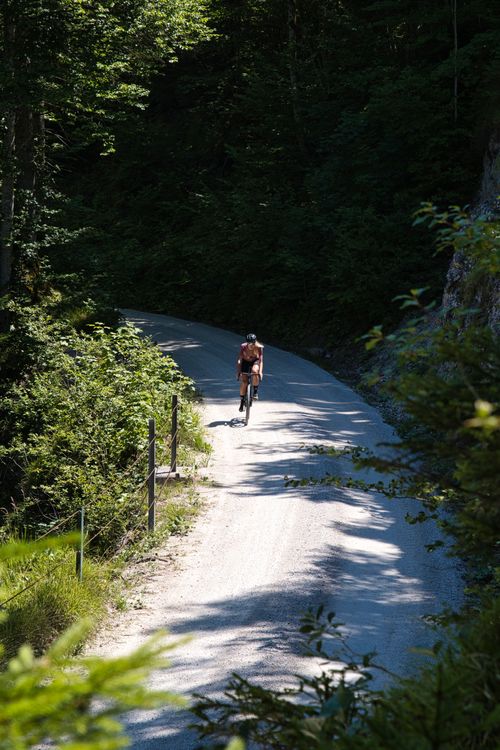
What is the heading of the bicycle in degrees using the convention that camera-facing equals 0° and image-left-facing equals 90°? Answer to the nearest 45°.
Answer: approximately 0°

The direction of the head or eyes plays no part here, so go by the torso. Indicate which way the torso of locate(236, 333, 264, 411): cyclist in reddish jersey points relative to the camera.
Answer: toward the camera

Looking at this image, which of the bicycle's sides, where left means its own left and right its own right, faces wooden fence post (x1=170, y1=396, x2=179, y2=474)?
front

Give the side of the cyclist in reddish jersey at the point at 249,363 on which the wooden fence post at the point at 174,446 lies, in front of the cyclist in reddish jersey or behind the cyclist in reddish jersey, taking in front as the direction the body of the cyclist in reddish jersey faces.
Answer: in front

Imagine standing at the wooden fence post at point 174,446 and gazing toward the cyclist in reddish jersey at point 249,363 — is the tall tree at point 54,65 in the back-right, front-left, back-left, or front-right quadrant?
front-left
